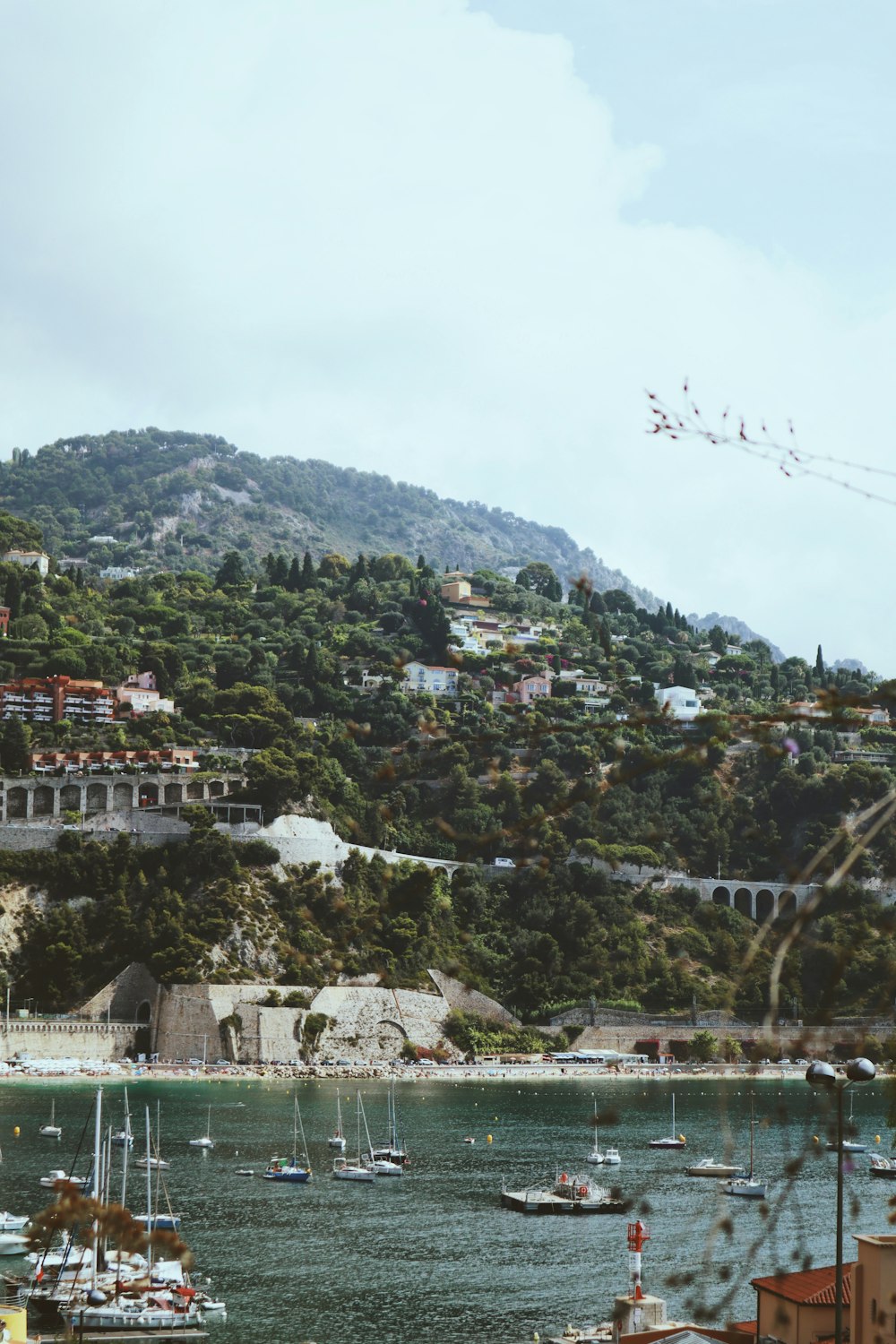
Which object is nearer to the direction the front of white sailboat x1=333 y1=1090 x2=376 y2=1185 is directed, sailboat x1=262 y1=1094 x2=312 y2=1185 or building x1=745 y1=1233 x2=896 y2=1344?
the building

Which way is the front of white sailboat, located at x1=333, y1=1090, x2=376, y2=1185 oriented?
to the viewer's right

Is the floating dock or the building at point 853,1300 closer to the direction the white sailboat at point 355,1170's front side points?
the floating dock

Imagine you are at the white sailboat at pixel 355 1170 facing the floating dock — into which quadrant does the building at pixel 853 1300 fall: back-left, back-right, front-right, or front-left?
front-right

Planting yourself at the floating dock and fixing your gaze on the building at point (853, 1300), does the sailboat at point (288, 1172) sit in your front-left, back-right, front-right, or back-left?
back-right

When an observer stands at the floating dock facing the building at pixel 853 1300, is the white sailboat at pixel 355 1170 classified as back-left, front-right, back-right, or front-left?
back-right

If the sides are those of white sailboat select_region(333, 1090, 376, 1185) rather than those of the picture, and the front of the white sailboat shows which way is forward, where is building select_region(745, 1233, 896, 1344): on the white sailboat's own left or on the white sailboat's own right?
on the white sailboat's own right

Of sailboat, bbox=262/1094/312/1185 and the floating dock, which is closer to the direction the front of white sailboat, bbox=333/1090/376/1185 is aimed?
the floating dock
